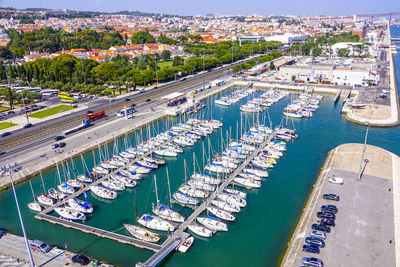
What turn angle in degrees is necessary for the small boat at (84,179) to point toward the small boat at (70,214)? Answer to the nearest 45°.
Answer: approximately 45° to its right

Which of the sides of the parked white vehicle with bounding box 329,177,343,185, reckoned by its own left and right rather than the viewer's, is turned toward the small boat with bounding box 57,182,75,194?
front

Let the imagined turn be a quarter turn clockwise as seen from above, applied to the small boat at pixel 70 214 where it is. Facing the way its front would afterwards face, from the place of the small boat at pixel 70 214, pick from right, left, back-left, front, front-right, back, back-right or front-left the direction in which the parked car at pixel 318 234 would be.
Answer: right

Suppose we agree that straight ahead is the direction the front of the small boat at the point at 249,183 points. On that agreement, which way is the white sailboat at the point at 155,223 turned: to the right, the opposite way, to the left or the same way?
the opposite way

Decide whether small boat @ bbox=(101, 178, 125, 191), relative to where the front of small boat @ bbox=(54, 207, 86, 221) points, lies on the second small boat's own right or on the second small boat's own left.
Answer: on the second small boat's own right

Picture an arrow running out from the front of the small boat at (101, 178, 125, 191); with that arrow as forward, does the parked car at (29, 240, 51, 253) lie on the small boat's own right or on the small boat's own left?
on the small boat's own left

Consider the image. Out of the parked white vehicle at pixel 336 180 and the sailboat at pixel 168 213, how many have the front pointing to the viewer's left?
1

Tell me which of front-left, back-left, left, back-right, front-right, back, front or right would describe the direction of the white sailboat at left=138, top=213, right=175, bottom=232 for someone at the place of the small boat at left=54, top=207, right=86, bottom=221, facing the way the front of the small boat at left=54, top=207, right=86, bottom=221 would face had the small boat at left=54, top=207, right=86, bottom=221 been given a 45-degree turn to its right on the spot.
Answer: back-right

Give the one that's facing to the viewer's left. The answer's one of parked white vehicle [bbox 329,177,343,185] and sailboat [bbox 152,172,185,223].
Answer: the parked white vehicle

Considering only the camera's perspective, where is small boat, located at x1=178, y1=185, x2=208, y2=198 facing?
facing away from the viewer and to the left of the viewer

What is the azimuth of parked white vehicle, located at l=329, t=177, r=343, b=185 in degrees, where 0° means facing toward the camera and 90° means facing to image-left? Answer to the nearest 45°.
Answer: approximately 90°
